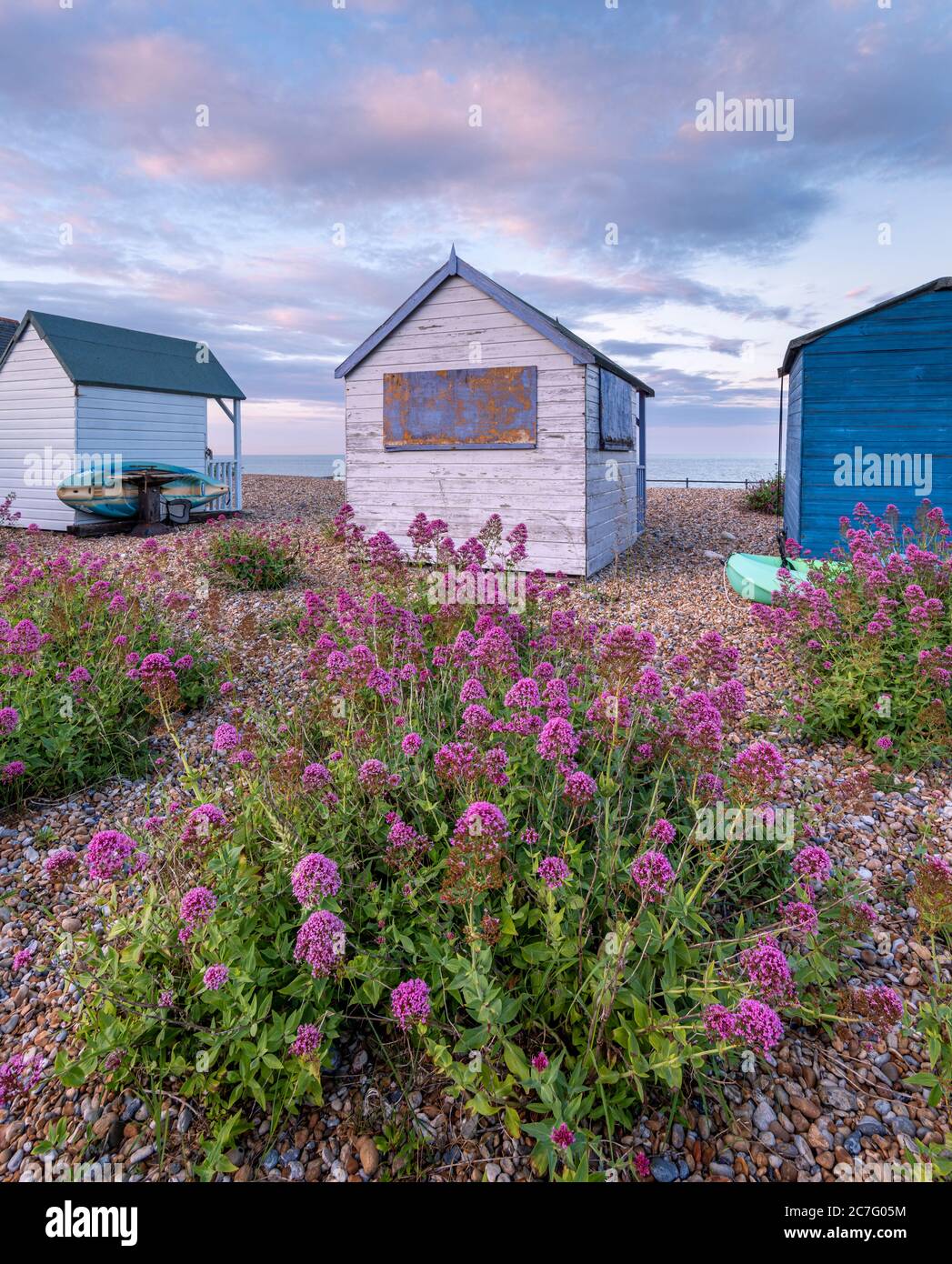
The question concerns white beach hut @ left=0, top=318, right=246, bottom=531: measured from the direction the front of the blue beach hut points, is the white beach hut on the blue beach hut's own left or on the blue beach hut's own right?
on the blue beach hut's own left

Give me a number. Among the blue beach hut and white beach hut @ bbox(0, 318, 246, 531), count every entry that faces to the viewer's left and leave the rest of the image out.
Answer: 0

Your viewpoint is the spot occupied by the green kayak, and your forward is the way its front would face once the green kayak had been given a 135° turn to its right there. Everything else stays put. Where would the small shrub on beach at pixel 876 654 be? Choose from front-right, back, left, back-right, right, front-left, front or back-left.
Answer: back-right

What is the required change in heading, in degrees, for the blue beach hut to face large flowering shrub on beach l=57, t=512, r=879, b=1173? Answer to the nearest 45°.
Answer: approximately 180°

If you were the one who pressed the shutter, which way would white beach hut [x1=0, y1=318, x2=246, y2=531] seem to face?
facing away from the viewer and to the right of the viewer

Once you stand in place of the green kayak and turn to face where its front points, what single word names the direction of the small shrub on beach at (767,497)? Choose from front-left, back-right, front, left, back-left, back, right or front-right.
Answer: right

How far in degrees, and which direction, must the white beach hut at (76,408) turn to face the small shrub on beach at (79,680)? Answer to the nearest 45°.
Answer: approximately 135° to its right

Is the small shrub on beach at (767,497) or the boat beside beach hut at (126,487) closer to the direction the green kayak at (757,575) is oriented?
the boat beside beach hut

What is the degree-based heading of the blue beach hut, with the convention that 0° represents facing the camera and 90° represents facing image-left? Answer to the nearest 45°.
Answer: approximately 180°

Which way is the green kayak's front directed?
to the viewer's left

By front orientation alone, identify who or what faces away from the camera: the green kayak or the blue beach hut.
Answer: the blue beach hut

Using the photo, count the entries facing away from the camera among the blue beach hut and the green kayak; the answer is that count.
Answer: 1
